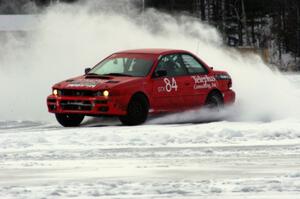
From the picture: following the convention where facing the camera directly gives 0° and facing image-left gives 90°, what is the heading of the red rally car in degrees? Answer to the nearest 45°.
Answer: approximately 45°
